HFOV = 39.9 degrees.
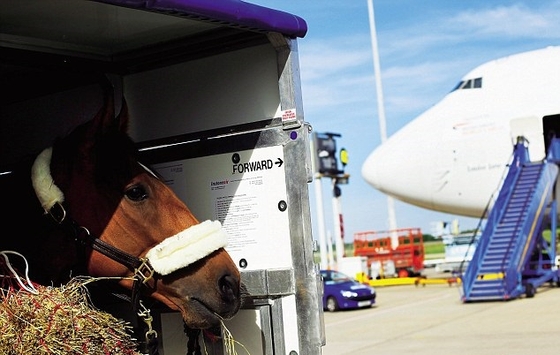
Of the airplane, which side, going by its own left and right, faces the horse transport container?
left

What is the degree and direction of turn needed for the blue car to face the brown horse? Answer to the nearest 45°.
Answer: approximately 45° to its right

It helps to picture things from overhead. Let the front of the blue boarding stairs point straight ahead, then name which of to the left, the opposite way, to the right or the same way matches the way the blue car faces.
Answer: to the left

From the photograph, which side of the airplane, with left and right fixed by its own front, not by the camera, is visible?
left

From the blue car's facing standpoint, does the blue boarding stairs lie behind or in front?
in front

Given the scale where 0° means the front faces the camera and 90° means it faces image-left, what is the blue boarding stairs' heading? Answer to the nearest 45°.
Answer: approximately 45°

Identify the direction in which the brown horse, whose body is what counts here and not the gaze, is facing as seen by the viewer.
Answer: to the viewer's right

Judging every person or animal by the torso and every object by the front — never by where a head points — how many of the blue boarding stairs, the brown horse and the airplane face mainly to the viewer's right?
1

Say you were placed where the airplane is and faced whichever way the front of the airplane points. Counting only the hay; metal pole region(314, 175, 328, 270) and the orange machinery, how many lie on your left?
1
